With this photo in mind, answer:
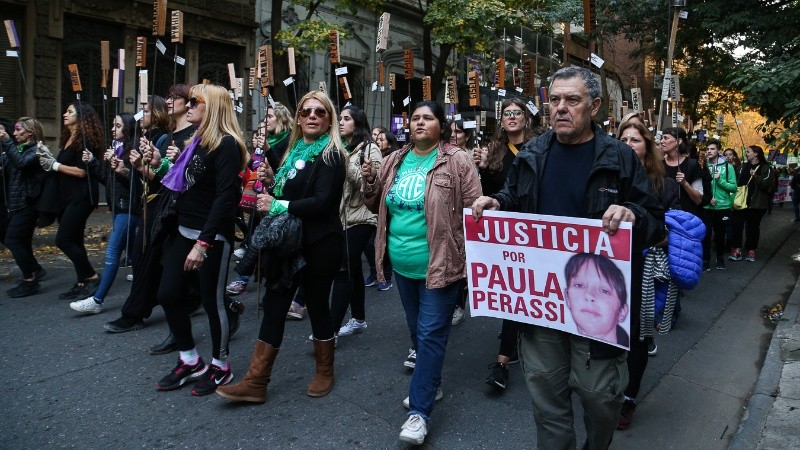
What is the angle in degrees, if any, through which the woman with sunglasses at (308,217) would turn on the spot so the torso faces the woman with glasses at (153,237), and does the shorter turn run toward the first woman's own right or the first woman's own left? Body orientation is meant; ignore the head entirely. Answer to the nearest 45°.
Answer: approximately 90° to the first woman's own right

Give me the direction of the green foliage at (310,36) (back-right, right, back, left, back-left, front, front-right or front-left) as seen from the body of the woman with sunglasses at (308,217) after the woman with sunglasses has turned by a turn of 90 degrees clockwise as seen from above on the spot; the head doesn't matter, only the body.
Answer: front-right

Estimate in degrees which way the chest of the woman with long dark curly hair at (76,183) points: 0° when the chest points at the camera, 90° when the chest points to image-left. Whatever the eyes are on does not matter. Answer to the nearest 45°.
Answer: approximately 90°

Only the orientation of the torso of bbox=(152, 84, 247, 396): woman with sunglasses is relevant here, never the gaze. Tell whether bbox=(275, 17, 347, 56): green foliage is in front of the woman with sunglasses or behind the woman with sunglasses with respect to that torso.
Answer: behind

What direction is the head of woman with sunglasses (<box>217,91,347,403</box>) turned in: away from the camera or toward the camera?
toward the camera

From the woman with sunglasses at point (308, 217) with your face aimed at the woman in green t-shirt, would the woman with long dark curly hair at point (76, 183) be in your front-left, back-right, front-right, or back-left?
back-left

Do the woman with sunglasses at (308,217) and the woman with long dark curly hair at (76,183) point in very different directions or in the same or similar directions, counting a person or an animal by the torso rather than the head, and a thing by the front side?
same or similar directions

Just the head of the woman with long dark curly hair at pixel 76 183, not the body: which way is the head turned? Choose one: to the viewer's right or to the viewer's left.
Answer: to the viewer's left

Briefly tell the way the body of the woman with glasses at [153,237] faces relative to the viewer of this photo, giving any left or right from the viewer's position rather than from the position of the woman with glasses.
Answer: facing to the left of the viewer

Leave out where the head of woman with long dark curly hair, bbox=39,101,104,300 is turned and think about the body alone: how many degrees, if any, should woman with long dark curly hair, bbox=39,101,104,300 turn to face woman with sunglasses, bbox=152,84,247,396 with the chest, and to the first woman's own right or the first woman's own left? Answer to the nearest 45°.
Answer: approximately 90° to the first woman's own left

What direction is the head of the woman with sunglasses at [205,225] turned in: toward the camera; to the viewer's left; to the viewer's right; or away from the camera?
to the viewer's left

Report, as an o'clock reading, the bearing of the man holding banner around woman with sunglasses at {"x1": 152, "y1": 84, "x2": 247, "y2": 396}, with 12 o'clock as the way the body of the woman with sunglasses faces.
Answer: The man holding banner is roughly at 9 o'clock from the woman with sunglasses.

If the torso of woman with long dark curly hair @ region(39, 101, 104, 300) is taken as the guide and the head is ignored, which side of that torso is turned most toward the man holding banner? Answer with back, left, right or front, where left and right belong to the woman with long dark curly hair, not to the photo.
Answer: left

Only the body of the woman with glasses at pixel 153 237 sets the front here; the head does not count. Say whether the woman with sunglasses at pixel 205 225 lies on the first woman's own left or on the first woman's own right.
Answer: on the first woman's own left

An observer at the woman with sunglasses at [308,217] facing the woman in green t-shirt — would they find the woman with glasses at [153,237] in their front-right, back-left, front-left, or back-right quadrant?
back-left
